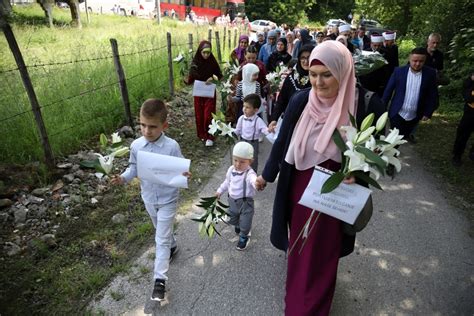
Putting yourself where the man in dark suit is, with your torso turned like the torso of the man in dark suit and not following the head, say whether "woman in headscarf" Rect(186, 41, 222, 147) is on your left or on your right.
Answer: on your right

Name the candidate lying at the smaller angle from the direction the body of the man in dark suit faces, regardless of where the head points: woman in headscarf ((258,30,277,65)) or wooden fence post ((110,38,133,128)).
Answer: the wooden fence post

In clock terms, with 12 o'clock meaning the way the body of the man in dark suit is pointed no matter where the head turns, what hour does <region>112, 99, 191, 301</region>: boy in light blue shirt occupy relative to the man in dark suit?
The boy in light blue shirt is roughly at 1 o'clock from the man in dark suit.

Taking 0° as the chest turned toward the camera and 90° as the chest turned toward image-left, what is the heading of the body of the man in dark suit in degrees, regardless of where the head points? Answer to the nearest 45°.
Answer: approximately 0°

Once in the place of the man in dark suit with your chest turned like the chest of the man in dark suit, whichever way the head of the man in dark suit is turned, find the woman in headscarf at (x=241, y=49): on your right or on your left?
on your right

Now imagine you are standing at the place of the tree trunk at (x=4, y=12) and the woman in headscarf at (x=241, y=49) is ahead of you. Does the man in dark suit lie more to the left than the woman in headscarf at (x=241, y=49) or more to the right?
right

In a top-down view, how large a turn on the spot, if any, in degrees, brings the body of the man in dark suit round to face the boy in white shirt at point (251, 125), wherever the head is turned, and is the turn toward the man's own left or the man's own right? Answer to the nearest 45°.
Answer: approximately 45° to the man's own right

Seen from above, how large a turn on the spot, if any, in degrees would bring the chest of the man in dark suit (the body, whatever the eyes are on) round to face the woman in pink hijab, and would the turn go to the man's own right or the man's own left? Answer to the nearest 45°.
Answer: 0° — they already face them
